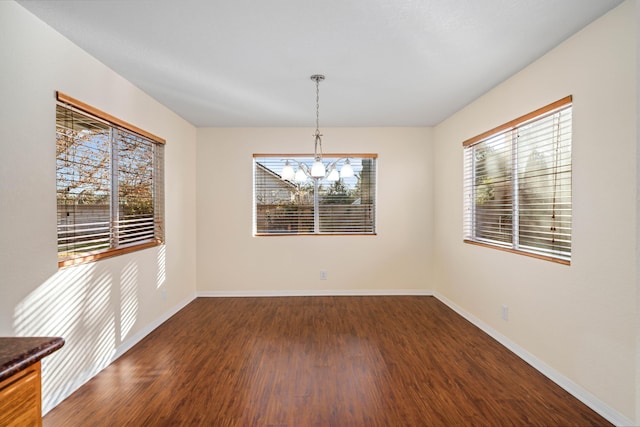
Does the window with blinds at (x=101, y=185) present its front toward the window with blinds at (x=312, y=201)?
no

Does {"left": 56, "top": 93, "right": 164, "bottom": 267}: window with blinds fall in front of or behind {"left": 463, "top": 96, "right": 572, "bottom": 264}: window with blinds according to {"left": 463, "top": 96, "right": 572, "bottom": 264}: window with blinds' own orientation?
in front

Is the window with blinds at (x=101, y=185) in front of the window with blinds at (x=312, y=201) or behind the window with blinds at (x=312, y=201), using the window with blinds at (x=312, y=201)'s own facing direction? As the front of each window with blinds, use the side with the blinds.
in front

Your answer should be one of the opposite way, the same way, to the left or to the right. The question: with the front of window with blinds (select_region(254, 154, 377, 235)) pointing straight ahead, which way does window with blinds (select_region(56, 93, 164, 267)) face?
to the left

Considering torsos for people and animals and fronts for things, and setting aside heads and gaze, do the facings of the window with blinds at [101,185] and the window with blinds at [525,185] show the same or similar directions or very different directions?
very different directions

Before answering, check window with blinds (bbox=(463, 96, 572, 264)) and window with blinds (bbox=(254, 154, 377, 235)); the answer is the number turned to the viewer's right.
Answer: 0

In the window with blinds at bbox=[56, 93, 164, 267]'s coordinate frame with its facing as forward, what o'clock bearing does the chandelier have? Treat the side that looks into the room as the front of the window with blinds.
The chandelier is roughly at 11 o'clock from the window with blinds.

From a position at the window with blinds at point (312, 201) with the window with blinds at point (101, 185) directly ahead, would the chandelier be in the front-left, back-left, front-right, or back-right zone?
front-left

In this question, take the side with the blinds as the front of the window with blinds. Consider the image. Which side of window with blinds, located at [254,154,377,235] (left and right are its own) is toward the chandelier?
front

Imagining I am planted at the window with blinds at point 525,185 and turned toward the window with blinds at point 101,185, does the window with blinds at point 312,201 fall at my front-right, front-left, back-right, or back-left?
front-right

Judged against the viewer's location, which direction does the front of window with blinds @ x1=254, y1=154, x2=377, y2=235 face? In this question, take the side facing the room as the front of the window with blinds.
facing the viewer

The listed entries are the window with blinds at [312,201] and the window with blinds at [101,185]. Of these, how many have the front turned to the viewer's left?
0

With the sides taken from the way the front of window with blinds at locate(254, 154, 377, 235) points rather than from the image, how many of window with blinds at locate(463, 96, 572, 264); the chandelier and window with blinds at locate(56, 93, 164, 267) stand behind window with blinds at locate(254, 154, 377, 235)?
0

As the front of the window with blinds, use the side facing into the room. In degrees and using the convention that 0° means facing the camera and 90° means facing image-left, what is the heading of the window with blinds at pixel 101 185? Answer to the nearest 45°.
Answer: approximately 315°

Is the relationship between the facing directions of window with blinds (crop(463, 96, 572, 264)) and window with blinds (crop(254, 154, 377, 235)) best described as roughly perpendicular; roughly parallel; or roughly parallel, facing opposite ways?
roughly perpendicular

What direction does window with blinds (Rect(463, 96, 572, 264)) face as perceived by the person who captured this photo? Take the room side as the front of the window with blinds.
facing the viewer and to the left of the viewer

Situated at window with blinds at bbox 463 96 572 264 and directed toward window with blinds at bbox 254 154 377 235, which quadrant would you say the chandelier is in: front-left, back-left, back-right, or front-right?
front-left
